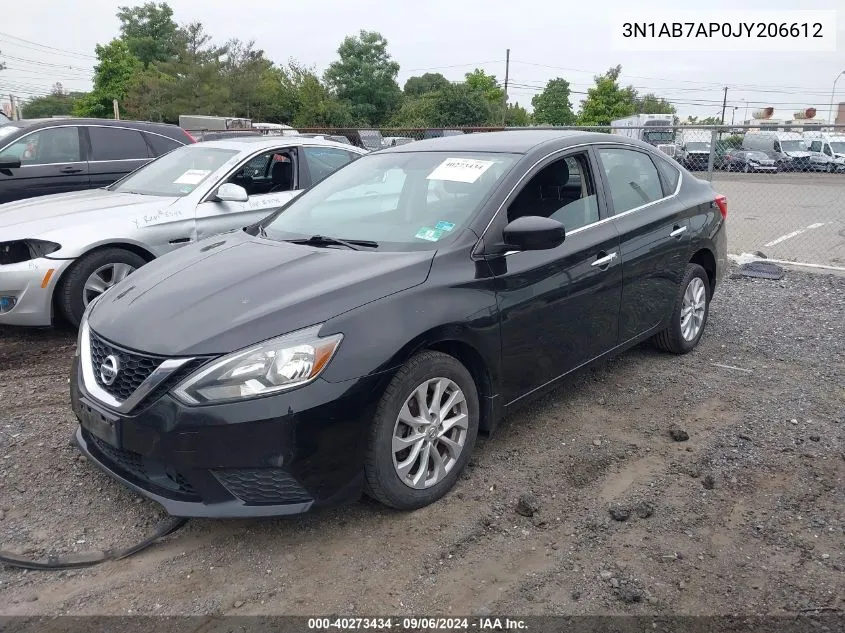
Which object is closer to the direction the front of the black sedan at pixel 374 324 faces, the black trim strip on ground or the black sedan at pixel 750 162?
the black trim strip on ground

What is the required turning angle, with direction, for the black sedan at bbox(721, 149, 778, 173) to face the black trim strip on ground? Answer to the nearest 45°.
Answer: approximately 45° to its right

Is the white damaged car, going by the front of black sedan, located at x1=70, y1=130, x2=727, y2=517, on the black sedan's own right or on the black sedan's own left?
on the black sedan's own right

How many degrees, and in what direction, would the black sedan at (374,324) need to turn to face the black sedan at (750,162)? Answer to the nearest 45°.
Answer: approximately 180°

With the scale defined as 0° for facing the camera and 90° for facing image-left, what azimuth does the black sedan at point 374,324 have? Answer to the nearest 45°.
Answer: approximately 45°

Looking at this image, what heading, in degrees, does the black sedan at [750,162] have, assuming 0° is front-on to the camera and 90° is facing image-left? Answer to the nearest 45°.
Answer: approximately 315°

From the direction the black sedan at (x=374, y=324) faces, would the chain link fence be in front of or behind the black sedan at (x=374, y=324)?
behind

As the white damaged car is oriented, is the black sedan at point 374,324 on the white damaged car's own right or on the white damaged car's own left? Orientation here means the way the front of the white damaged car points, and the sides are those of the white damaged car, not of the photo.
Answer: on the white damaged car's own left

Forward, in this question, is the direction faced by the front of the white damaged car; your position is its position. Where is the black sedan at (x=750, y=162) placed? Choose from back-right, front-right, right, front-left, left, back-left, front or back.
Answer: back

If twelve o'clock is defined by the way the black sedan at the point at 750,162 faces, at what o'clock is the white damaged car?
The white damaged car is roughly at 2 o'clock from the black sedan.

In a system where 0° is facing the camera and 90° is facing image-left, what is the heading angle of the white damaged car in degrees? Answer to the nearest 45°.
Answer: approximately 45°
